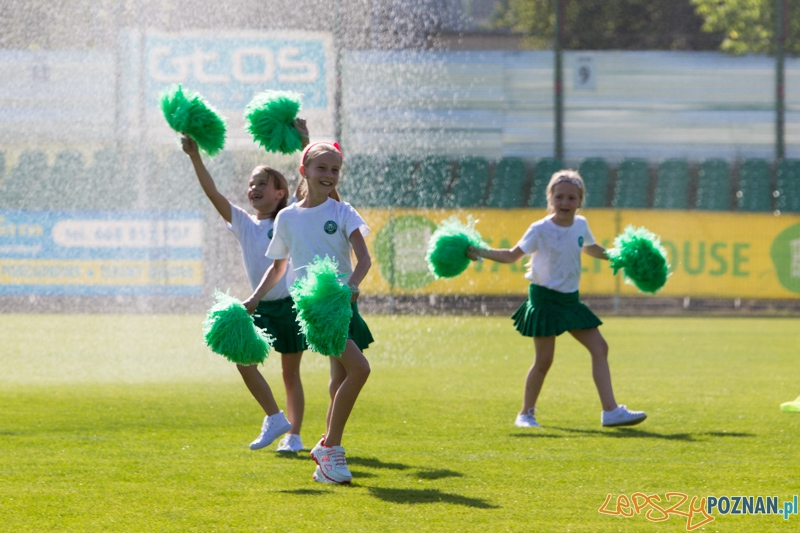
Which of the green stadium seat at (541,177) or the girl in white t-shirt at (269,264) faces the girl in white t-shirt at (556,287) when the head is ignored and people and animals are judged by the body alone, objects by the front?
the green stadium seat

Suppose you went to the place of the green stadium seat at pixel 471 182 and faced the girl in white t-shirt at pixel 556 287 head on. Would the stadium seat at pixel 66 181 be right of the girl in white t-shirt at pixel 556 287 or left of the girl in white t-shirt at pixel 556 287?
right

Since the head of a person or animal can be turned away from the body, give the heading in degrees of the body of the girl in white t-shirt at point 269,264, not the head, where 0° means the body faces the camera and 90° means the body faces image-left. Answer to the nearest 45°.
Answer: approximately 45°

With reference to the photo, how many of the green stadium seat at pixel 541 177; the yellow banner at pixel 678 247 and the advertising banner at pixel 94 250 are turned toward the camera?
3

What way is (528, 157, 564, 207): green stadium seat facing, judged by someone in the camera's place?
facing the viewer

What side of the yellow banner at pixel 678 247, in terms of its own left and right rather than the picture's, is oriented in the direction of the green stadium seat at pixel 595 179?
back

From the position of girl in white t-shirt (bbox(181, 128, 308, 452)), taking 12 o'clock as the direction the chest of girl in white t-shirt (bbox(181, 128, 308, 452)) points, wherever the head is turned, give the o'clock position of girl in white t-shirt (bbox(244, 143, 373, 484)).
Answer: girl in white t-shirt (bbox(244, 143, 373, 484)) is roughly at 10 o'clock from girl in white t-shirt (bbox(181, 128, 308, 452)).

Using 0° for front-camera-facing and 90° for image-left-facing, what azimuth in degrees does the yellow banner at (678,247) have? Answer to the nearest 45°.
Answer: approximately 0°

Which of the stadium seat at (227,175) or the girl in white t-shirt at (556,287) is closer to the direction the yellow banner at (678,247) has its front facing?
the girl in white t-shirt

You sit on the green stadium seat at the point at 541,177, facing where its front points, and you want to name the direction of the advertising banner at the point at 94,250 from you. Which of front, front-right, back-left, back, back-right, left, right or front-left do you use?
front-right

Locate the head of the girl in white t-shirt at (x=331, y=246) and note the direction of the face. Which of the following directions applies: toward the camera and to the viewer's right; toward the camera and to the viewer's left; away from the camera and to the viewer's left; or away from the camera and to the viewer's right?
toward the camera and to the viewer's right

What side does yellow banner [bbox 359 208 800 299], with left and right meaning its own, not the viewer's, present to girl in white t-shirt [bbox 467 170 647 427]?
front

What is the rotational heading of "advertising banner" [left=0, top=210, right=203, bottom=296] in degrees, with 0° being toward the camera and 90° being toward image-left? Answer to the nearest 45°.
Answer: approximately 0°
